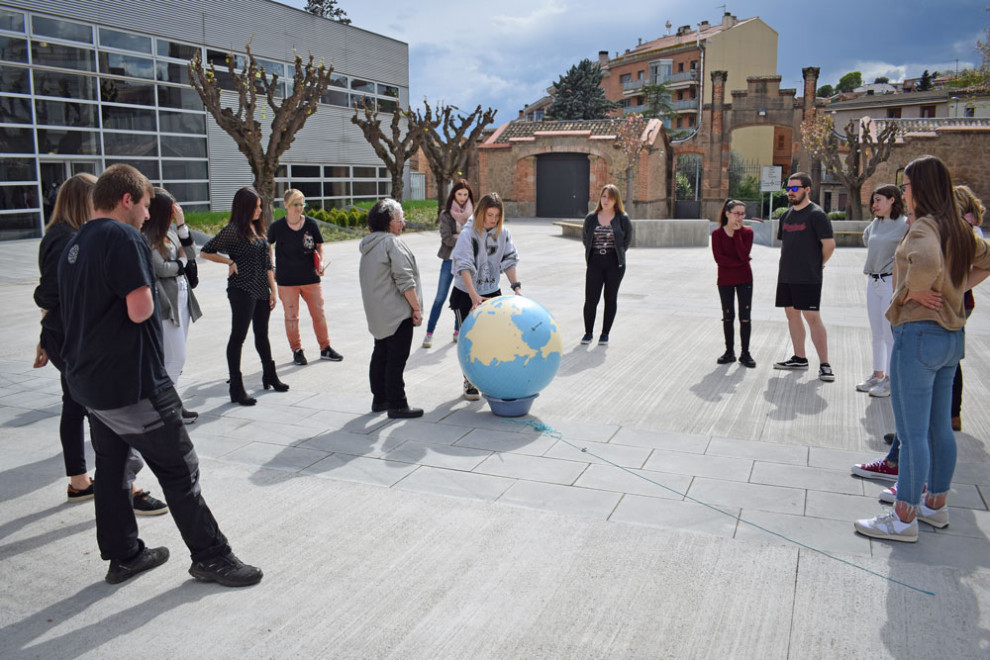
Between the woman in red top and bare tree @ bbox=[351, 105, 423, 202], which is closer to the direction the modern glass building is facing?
the woman in red top

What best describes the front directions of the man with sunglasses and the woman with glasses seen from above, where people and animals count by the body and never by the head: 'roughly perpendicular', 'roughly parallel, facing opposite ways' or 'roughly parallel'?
roughly perpendicular

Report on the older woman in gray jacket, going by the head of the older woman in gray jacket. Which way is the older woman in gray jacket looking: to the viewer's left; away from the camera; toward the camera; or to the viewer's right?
to the viewer's right

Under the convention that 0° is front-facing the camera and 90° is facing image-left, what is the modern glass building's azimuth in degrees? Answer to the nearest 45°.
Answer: approximately 315°

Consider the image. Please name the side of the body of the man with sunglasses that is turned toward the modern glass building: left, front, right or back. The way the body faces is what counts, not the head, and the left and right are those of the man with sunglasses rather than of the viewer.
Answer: right

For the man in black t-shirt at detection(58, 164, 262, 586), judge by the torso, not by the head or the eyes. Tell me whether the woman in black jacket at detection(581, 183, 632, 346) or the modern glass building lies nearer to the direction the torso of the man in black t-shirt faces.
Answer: the woman in black jacket

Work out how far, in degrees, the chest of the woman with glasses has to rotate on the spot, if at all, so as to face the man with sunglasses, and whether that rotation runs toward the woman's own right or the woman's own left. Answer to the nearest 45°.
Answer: approximately 45° to the woman's own right

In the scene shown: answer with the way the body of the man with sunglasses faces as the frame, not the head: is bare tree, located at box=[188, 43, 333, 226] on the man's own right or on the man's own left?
on the man's own right

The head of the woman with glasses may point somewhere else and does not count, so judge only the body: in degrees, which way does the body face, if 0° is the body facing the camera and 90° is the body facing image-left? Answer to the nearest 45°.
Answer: approximately 135°

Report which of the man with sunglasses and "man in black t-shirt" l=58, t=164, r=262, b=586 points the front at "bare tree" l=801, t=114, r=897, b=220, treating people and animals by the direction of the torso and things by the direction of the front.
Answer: the man in black t-shirt

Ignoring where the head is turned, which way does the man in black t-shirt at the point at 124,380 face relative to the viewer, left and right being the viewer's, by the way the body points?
facing away from the viewer and to the right of the viewer

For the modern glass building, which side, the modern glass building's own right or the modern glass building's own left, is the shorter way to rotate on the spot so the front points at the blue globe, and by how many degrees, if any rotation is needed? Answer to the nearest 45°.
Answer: approximately 45° to the modern glass building's own right
